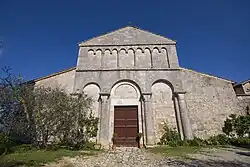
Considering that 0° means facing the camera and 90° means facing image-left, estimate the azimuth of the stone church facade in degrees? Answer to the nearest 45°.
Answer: approximately 0°

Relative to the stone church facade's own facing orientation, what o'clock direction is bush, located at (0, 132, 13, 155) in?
The bush is roughly at 2 o'clock from the stone church facade.

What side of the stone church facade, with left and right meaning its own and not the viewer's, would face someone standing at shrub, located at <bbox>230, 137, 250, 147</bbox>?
left

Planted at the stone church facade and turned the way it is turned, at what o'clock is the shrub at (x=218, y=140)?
The shrub is roughly at 9 o'clock from the stone church facade.
